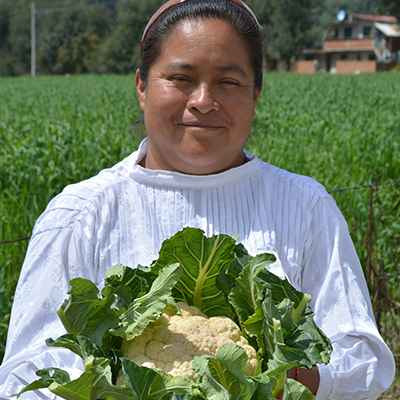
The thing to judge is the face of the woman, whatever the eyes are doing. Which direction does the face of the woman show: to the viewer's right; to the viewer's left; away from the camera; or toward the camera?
toward the camera

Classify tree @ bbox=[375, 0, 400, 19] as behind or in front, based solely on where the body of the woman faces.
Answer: behind

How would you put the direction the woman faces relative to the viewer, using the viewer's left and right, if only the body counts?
facing the viewer
